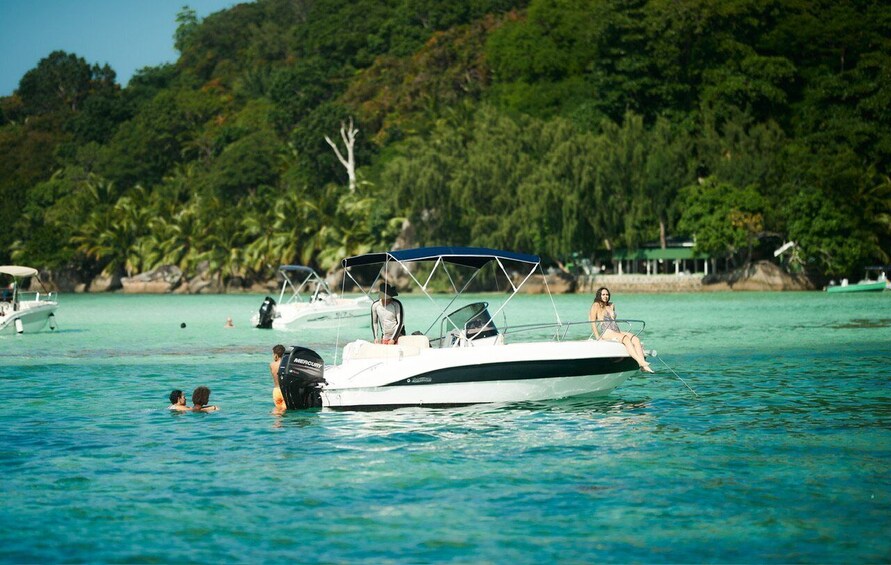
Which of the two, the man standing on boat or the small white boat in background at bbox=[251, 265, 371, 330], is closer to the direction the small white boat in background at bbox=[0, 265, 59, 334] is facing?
the small white boat in background

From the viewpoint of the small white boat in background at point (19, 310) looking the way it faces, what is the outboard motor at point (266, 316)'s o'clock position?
The outboard motor is roughly at 12 o'clock from the small white boat in background.

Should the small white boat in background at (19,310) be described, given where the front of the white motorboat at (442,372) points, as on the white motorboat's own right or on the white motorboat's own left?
on the white motorboat's own left

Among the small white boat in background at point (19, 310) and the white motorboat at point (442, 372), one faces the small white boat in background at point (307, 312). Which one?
the small white boat in background at point (19, 310)

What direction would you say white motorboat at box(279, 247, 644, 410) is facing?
to the viewer's right

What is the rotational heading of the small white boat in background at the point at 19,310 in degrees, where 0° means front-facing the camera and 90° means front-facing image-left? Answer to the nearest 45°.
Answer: approximately 270°

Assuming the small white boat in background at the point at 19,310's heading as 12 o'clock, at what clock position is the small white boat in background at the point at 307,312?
the small white boat in background at the point at 307,312 is roughly at 12 o'clock from the small white boat in background at the point at 19,310.

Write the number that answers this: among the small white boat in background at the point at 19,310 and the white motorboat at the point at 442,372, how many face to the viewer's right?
2

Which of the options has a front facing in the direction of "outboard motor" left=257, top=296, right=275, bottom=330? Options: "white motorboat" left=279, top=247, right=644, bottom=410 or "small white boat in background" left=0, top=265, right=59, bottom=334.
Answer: the small white boat in background
